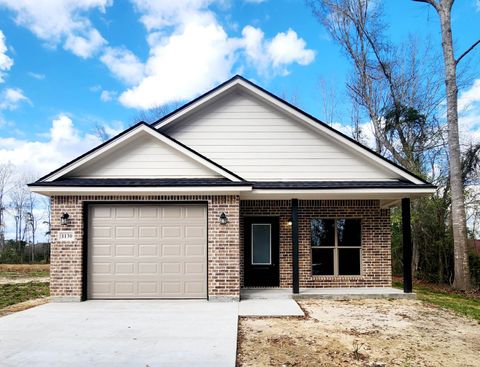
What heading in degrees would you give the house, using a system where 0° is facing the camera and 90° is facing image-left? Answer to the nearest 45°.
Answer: approximately 0°

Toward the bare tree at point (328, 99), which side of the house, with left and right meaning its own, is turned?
back

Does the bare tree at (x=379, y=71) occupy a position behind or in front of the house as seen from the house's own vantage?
behind
